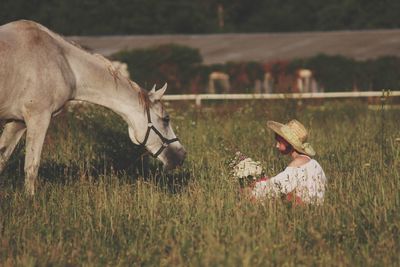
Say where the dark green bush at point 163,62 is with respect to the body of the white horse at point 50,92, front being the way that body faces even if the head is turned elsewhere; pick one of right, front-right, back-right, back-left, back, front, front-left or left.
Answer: left

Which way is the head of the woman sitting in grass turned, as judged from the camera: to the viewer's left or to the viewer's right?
to the viewer's left

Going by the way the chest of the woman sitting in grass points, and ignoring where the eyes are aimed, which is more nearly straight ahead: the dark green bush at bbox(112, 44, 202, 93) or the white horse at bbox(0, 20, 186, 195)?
the white horse

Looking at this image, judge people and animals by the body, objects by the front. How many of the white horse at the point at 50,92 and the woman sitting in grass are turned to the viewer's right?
1

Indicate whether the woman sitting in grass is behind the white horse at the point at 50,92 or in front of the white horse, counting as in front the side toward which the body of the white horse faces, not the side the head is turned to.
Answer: in front

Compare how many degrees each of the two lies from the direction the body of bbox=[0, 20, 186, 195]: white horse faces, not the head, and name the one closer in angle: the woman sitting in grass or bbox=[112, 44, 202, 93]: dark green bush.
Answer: the woman sitting in grass

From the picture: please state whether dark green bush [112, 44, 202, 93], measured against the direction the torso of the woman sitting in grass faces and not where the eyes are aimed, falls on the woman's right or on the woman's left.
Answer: on the woman's right

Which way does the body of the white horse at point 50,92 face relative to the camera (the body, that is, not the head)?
to the viewer's right

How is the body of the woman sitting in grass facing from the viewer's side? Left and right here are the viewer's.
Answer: facing to the left of the viewer

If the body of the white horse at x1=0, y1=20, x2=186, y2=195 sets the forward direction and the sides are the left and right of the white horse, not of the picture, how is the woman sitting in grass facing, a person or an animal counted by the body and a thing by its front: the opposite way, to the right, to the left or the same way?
the opposite way
